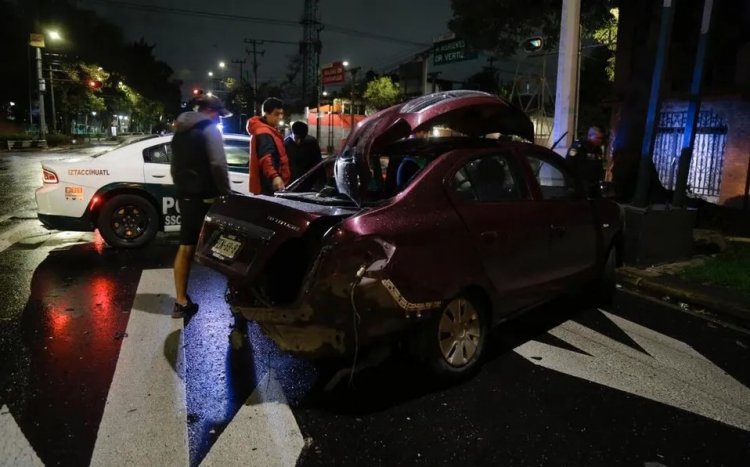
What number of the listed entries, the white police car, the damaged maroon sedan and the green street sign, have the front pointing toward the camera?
1

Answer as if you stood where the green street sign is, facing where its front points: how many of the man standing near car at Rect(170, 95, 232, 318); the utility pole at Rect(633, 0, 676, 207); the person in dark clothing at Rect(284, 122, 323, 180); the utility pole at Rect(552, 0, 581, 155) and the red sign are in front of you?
4

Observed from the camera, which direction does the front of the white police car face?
facing to the right of the viewer

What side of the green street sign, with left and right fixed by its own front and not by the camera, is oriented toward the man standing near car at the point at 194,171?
front

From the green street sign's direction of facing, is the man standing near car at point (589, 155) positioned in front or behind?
in front

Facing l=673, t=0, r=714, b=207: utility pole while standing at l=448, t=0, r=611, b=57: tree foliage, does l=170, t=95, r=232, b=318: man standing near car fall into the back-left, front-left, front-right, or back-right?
front-right

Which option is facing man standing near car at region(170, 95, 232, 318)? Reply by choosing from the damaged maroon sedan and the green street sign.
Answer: the green street sign

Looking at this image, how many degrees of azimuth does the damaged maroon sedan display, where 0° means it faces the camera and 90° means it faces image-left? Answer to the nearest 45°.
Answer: approximately 225°

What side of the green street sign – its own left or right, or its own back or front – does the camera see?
front

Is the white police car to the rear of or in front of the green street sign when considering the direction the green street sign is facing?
in front

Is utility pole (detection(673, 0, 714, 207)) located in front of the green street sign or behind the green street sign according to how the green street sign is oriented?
in front

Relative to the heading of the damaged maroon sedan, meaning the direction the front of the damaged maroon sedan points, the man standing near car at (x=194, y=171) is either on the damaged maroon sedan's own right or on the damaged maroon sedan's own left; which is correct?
on the damaged maroon sedan's own left

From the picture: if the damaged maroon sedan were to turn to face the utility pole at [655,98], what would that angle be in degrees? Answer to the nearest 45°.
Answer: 0° — it already faces it

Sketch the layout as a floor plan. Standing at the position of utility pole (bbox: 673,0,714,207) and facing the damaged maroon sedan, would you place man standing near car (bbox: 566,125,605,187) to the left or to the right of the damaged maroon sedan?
right

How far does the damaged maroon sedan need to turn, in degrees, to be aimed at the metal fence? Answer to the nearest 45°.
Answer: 0° — it already faces it

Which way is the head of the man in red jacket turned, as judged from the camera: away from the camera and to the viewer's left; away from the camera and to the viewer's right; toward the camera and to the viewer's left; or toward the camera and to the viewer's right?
toward the camera and to the viewer's right

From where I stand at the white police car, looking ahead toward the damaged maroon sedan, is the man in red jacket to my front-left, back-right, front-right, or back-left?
front-left

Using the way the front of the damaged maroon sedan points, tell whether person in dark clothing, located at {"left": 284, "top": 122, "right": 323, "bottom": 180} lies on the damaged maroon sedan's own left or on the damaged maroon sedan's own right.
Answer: on the damaged maroon sedan's own left
